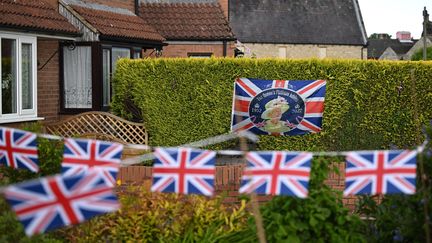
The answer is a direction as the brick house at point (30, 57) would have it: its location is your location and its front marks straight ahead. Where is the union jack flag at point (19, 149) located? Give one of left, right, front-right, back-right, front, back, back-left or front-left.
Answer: front-right

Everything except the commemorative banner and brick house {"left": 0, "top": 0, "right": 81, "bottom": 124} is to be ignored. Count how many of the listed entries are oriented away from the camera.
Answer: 0

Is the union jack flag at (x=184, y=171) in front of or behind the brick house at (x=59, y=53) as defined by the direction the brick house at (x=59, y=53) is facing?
in front

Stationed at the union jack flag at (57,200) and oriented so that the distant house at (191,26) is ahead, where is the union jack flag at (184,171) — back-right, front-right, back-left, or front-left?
front-right

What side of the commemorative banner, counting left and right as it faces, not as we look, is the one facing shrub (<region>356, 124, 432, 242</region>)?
front

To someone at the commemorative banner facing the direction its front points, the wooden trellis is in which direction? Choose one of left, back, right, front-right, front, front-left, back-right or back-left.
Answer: right

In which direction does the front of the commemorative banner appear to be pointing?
toward the camera

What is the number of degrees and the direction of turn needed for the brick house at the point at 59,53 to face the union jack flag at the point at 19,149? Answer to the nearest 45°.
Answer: approximately 45° to its right

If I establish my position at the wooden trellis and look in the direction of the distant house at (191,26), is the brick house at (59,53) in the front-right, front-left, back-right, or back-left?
front-left

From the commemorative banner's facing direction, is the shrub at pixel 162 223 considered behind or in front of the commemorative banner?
in front

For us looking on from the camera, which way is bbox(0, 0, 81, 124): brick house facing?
facing the viewer and to the right of the viewer

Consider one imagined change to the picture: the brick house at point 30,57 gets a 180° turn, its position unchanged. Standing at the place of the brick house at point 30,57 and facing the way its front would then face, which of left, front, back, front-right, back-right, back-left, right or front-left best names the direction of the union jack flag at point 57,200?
back-left

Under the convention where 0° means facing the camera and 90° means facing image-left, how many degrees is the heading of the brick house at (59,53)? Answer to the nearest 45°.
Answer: approximately 315°

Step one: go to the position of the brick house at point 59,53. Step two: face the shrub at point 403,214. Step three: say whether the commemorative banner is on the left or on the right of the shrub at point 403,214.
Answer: left

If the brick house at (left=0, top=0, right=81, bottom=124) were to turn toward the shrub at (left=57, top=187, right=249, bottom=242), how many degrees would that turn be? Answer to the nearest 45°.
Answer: approximately 45° to its right

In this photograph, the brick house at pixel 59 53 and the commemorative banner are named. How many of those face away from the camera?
0

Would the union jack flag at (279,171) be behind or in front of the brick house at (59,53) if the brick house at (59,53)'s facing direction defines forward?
in front
